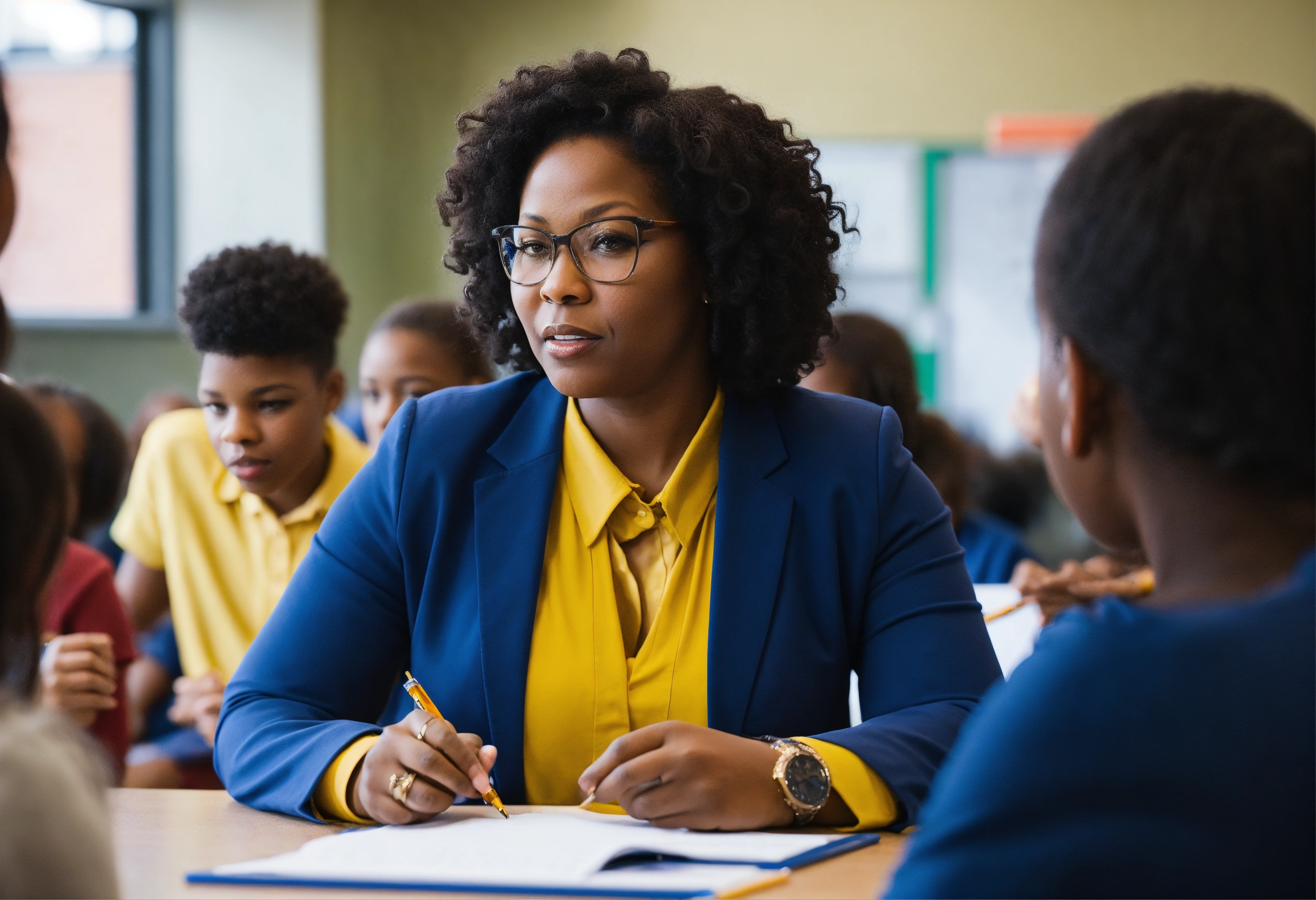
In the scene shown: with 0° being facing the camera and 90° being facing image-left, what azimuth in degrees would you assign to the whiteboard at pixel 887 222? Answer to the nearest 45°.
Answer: approximately 0°

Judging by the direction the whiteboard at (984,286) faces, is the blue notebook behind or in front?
in front

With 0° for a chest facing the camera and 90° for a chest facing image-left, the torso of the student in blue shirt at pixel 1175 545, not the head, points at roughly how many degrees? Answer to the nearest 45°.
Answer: approximately 135°

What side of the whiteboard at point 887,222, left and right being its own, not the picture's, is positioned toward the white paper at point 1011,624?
front

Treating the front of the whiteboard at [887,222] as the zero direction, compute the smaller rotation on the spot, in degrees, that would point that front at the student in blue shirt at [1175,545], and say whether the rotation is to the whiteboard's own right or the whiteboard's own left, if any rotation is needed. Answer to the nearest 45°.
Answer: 0° — it already faces them

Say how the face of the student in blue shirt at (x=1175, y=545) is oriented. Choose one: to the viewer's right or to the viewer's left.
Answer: to the viewer's left

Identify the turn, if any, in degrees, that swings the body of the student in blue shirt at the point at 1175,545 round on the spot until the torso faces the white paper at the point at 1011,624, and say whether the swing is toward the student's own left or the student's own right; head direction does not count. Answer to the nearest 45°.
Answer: approximately 45° to the student's own right

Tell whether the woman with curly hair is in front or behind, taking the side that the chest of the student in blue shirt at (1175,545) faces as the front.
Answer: in front

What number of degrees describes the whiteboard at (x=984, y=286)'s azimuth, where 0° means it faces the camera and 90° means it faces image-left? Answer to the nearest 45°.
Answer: approximately 0°

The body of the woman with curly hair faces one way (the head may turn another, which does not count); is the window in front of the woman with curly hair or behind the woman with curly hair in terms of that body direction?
behind
